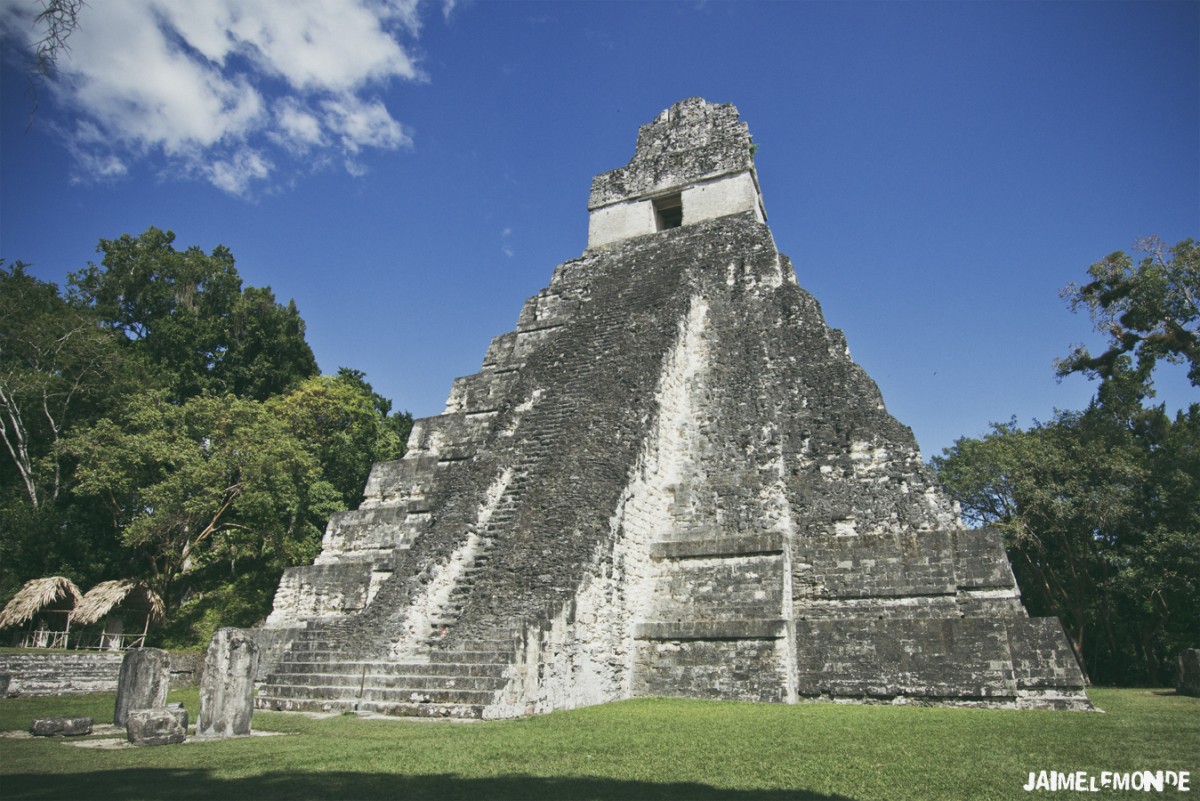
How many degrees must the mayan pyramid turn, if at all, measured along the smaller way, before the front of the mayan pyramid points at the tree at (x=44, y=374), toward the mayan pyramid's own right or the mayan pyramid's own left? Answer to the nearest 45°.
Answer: approximately 90° to the mayan pyramid's own right

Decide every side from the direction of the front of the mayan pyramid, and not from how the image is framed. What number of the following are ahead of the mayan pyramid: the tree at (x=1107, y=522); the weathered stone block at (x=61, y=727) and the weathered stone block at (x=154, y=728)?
2

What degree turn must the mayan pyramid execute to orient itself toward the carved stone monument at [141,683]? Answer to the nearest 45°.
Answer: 0° — it already faces it

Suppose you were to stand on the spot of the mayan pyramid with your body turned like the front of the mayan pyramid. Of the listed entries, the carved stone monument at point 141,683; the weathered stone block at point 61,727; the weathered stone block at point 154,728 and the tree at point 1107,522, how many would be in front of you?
3

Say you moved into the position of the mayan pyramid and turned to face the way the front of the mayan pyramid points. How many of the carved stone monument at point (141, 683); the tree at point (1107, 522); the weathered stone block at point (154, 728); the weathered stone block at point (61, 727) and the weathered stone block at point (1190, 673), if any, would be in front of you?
3

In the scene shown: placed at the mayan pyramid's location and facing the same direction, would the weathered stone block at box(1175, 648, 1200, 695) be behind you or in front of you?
behind

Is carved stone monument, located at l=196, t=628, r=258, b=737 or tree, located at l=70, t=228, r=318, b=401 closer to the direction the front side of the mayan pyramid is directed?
the carved stone monument

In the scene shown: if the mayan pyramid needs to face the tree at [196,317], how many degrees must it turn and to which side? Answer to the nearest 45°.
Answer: approximately 90° to its right

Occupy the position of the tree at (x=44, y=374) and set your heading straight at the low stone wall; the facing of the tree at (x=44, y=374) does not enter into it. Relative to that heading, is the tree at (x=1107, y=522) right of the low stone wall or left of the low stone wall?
left

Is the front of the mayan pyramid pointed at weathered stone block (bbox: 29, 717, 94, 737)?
yes

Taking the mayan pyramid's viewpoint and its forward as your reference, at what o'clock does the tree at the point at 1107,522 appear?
The tree is roughly at 6 o'clock from the mayan pyramid.

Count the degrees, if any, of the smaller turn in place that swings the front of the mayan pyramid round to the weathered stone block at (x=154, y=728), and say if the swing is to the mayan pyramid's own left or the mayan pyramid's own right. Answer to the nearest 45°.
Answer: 0° — it already faces it

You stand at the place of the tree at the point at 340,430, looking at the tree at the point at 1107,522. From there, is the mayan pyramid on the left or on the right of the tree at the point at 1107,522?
right

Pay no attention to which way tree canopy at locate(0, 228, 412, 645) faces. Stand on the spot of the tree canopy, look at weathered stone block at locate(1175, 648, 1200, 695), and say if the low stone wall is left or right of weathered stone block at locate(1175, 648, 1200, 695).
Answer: right

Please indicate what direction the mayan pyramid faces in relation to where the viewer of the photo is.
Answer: facing the viewer and to the left of the viewer

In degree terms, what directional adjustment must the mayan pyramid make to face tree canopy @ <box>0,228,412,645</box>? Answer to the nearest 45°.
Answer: approximately 90° to its right
